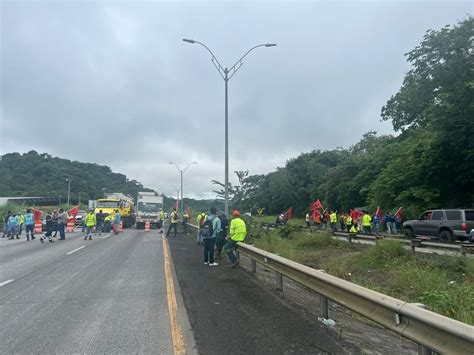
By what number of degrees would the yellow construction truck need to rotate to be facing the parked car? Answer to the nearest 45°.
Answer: approximately 90° to its left

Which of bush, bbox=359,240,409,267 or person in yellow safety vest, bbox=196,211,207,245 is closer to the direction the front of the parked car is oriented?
the person in yellow safety vest

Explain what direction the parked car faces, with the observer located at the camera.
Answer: facing away from the viewer and to the left of the viewer

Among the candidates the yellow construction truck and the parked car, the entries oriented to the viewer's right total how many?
0

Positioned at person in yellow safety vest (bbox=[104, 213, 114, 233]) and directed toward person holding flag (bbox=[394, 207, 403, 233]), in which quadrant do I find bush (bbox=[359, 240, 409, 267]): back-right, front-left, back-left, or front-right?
front-right

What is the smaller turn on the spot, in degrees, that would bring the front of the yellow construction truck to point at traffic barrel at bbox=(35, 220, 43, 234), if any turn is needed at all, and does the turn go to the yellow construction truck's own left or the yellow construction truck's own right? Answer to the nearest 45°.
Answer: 0° — it already faces it

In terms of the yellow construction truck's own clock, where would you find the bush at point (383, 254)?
The bush is roughly at 10 o'clock from the yellow construction truck.

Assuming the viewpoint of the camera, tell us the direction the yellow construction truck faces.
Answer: facing the viewer and to the left of the viewer

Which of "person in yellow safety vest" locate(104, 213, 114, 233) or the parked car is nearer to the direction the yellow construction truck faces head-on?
the person in yellow safety vest

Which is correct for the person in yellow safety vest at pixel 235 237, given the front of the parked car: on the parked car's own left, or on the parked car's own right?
on the parked car's own left

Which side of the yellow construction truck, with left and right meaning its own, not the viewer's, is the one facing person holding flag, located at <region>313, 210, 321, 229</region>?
left

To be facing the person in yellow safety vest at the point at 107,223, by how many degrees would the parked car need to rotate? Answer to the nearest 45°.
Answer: approximately 45° to its left

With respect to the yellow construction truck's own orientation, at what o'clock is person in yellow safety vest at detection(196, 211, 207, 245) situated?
The person in yellow safety vest is roughly at 10 o'clock from the yellow construction truck.

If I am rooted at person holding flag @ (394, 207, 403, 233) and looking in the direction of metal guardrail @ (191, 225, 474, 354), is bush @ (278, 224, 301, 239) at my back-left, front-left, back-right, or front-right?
front-right
